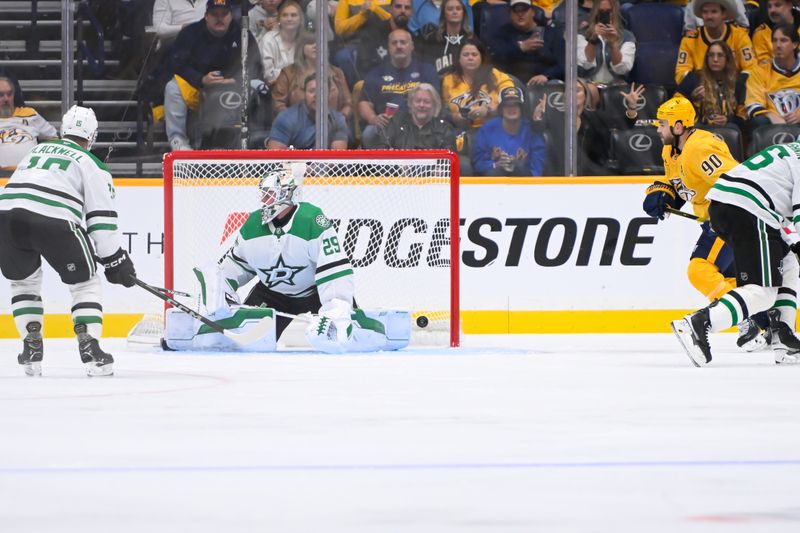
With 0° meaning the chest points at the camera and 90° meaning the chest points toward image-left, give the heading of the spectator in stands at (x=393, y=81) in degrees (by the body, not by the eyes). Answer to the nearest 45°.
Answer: approximately 0°

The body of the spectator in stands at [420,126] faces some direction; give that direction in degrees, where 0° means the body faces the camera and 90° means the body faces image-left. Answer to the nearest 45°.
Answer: approximately 0°

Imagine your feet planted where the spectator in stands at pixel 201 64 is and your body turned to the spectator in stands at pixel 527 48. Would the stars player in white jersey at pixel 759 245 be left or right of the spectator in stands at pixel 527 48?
right
